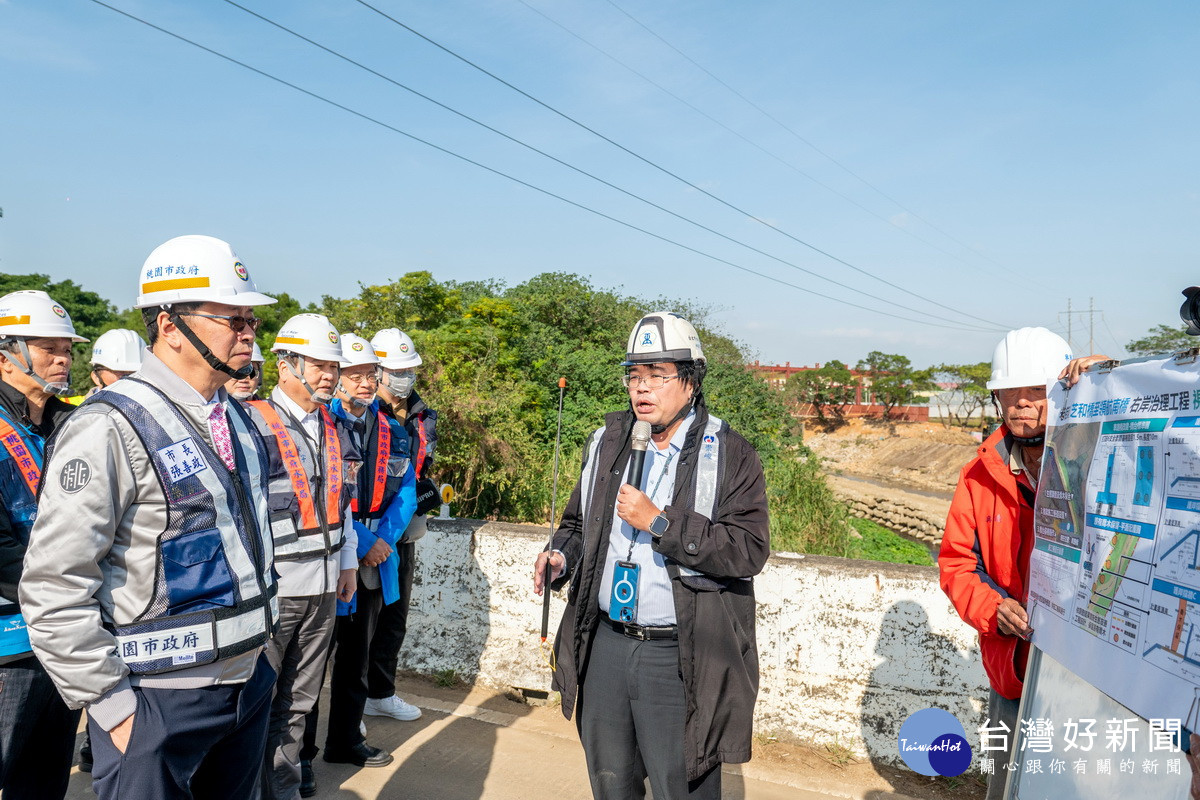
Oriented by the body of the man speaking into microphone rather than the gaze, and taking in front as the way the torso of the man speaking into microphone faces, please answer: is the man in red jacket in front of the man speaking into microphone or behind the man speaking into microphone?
behind

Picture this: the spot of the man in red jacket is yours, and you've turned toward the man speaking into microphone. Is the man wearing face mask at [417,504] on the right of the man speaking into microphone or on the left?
right

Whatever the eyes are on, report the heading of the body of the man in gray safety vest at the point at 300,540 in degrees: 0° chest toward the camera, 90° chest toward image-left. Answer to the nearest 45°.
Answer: approximately 315°

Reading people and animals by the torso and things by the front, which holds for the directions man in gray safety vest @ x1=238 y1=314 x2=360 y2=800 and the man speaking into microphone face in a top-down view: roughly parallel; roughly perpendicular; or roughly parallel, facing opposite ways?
roughly perpendicular

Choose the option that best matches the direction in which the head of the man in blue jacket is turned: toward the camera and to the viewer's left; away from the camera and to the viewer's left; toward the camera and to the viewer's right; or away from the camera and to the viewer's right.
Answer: toward the camera and to the viewer's right

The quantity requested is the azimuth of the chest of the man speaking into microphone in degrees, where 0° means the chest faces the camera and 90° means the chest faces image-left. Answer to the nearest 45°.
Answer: approximately 45°

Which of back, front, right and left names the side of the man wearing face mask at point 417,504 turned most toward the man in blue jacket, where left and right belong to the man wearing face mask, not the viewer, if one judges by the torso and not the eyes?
right

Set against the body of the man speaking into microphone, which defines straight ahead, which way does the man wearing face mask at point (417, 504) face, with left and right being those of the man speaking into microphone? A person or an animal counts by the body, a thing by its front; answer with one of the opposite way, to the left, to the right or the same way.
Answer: to the left

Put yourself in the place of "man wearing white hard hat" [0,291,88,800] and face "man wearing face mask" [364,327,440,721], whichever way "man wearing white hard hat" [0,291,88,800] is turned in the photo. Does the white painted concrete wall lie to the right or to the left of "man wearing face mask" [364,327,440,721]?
right

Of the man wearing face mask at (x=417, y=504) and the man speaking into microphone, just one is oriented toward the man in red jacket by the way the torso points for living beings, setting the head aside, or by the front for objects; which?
the man wearing face mask
